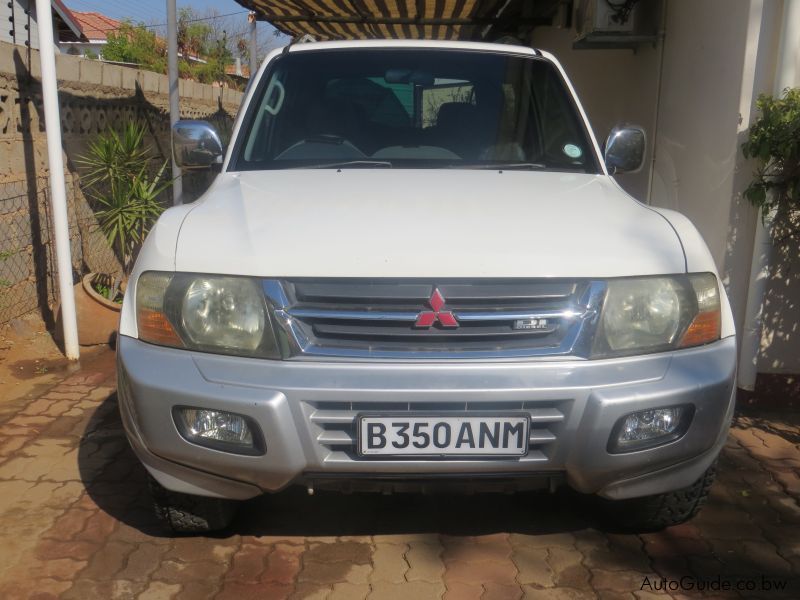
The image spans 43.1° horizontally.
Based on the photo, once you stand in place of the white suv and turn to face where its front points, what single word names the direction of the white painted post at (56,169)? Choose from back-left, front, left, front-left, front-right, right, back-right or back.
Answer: back-right

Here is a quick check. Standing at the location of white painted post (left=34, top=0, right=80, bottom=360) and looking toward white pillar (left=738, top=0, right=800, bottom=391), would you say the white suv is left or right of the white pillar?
right

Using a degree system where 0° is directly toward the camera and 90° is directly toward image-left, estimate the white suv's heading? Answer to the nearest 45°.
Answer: approximately 0°

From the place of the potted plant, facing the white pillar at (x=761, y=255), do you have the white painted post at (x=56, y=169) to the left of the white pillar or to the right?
right

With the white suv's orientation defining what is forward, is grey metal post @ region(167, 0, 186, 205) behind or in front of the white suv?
behind

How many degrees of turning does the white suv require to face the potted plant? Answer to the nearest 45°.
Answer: approximately 135° to its right

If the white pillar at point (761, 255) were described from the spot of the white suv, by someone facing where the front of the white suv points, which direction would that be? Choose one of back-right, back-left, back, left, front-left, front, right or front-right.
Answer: back-left
